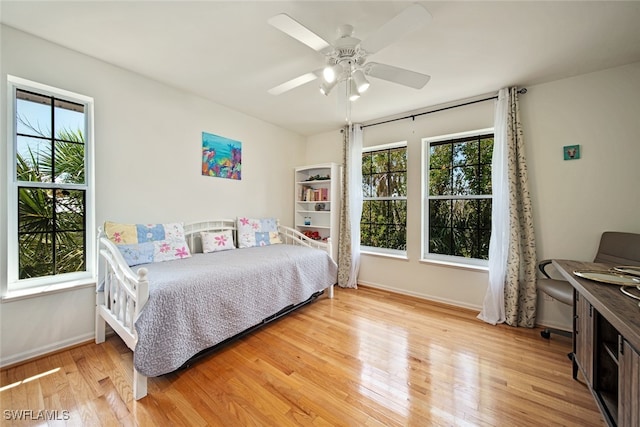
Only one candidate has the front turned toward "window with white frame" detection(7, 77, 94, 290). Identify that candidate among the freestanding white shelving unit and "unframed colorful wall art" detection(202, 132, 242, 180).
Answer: the freestanding white shelving unit

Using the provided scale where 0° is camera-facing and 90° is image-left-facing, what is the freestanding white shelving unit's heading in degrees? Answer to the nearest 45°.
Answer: approximately 45°

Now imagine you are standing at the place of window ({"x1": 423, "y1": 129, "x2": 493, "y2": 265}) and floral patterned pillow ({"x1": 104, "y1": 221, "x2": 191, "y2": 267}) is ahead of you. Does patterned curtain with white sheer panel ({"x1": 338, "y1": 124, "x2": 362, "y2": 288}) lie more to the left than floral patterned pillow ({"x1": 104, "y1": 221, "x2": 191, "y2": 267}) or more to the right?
right

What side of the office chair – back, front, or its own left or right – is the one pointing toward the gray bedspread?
front

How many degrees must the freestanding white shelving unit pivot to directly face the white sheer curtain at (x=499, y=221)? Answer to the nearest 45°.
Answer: approximately 90° to its left

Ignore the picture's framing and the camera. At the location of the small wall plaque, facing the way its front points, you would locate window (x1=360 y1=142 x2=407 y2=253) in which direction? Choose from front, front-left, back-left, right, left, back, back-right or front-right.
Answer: right

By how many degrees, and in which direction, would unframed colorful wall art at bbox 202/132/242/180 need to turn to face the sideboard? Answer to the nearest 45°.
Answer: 0° — it already faces it

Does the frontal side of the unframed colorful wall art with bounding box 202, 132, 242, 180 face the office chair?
yes

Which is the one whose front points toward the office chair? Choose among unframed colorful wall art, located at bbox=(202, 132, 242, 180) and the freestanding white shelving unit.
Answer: the unframed colorful wall art

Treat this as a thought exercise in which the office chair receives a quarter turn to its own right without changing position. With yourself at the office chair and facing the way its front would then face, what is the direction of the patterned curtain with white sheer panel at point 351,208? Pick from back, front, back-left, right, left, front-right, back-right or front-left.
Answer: front-left
